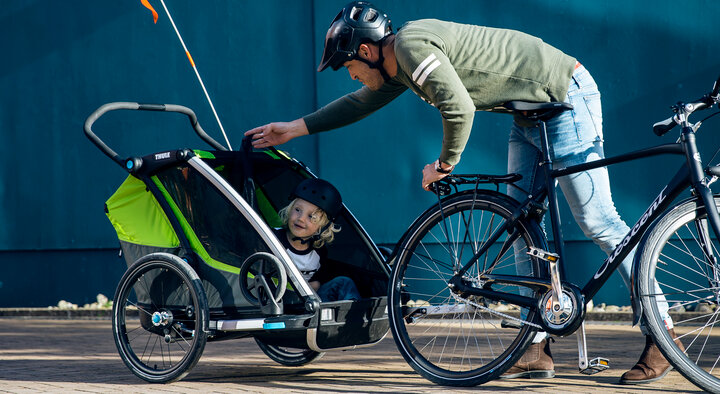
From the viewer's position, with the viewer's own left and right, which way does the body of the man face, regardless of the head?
facing to the left of the viewer

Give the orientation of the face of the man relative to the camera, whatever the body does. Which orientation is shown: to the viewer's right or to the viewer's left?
to the viewer's left

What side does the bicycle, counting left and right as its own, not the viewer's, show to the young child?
back

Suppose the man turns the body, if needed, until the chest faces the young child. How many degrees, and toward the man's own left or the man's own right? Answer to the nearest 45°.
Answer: approximately 45° to the man's own right

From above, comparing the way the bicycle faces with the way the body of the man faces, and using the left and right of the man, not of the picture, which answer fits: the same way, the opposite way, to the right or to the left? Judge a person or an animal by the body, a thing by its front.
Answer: the opposite way

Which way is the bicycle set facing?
to the viewer's right
